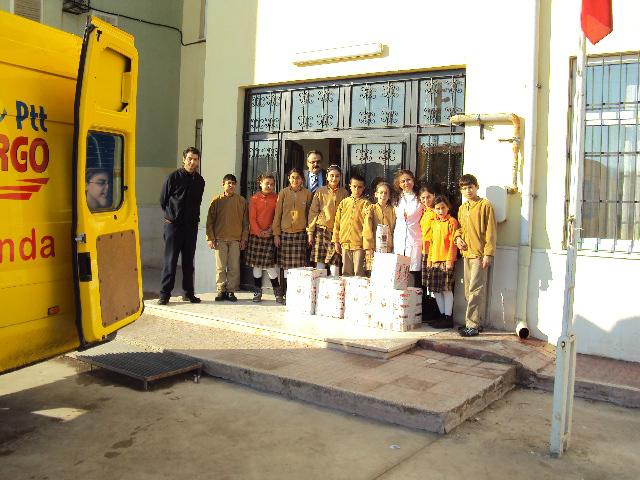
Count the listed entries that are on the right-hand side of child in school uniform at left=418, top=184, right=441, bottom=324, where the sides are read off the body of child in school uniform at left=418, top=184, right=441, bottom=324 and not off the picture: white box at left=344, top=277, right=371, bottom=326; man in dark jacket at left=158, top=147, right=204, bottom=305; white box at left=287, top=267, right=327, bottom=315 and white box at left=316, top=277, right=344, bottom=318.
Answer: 4

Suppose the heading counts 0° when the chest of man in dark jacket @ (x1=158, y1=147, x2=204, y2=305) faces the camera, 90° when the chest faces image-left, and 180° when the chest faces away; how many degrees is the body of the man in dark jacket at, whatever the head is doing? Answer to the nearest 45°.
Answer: approximately 315°

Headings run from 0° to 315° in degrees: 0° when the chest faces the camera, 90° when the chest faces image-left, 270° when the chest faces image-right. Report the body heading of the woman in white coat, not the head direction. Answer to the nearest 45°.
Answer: approximately 0°

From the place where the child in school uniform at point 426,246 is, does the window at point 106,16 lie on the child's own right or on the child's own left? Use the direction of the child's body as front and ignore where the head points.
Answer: on the child's own right

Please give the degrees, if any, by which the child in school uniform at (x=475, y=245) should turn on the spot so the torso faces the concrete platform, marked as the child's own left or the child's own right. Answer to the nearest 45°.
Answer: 0° — they already face it

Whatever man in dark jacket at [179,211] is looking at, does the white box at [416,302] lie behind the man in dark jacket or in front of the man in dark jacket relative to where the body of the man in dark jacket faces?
in front

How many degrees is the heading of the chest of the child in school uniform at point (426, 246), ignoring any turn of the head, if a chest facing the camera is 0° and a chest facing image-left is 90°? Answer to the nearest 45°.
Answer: approximately 0°

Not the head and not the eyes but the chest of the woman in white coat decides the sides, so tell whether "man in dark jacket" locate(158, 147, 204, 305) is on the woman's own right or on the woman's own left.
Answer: on the woman's own right
